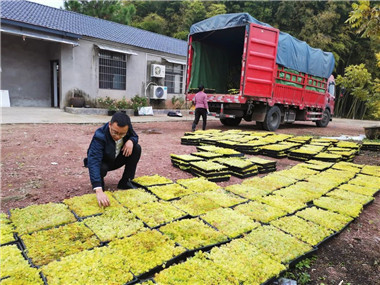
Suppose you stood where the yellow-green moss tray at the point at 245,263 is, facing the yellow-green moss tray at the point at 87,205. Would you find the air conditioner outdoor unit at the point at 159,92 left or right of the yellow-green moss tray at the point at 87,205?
right

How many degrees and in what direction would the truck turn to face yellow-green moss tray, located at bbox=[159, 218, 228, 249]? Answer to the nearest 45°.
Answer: approximately 135° to its right

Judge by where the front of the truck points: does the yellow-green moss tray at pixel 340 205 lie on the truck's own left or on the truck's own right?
on the truck's own right

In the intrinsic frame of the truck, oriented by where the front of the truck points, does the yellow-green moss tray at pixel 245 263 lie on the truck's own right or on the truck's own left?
on the truck's own right

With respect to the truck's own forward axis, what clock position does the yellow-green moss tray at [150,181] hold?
The yellow-green moss tray is roughly at 5 o'clock from the truck.

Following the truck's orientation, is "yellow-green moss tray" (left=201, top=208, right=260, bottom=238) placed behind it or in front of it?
behind

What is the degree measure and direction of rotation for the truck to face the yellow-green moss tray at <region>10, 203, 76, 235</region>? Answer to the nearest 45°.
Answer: approximately 135° to its right

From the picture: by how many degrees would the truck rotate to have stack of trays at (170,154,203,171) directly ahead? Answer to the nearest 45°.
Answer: approximately 135° to its right

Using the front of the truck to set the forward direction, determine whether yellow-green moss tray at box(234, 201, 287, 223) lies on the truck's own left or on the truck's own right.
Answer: on the truck's own right

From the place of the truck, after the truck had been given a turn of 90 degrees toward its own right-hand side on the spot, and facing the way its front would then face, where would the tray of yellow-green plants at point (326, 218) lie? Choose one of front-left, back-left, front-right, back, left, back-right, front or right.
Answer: front-right

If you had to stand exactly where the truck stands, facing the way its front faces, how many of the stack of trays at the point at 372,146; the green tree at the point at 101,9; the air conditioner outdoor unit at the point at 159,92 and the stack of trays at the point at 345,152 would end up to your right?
2

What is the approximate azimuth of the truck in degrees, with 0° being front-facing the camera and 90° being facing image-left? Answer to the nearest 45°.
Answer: approximately 225°

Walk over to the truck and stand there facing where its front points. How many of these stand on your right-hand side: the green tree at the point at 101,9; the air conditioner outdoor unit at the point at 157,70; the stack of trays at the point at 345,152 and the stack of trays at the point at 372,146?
2

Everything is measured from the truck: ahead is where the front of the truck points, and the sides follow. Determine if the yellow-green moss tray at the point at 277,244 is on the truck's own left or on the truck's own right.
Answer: on the truck's own right

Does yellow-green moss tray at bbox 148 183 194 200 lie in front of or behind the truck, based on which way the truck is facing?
behind

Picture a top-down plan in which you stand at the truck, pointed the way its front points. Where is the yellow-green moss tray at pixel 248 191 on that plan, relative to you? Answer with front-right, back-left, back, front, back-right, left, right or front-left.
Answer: back-right
